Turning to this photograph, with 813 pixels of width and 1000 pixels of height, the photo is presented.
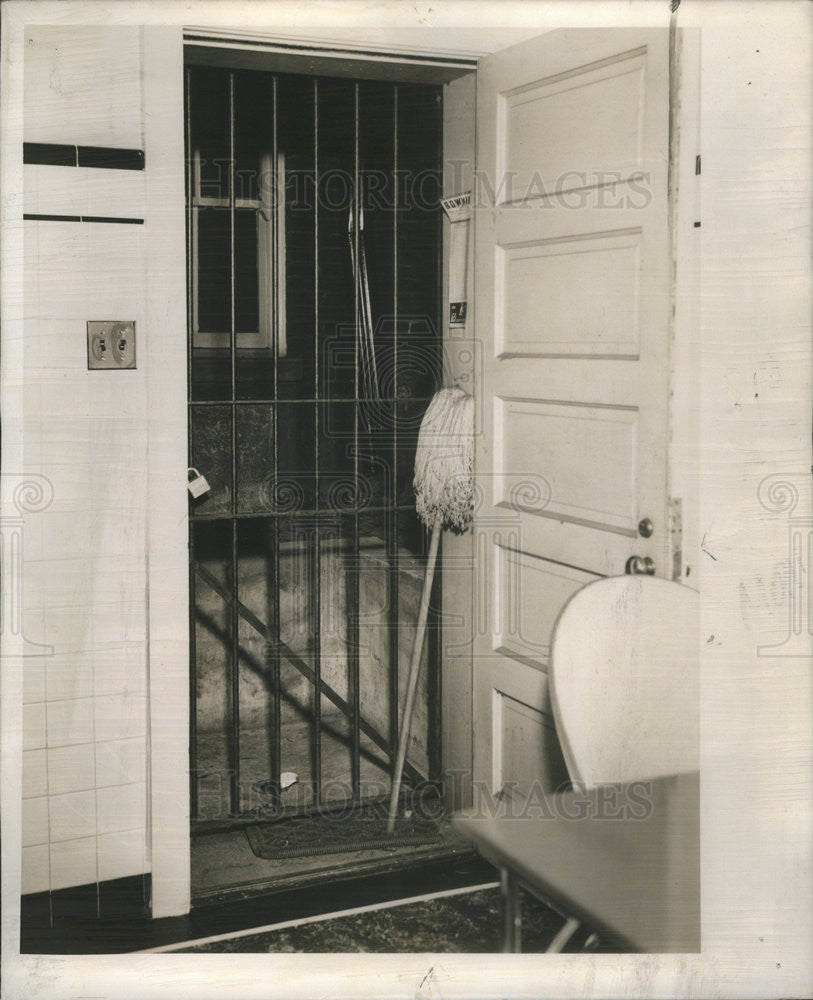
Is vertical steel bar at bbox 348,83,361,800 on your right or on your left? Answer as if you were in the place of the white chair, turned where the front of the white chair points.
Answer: on your right

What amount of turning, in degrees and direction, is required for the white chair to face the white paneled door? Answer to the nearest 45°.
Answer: approximately 135° to its right

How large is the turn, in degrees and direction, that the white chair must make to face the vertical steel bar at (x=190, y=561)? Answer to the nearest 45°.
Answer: approximately 90° to its right

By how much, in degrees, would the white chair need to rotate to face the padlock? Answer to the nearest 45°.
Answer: approximately 90° to its right

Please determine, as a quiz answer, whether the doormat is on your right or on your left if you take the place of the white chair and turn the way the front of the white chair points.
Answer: on your right

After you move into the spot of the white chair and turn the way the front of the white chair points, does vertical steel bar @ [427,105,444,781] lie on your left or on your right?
on your right

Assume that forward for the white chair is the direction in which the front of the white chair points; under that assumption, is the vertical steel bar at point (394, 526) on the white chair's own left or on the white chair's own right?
on the white chair's own right
